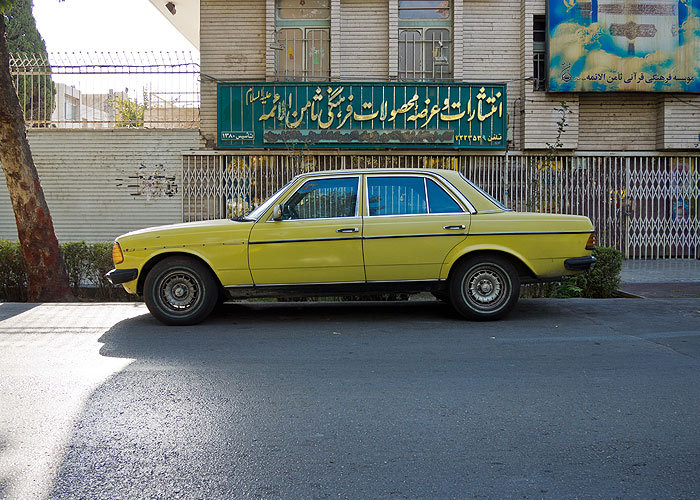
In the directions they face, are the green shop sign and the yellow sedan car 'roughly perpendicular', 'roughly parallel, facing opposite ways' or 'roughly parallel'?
roughly perpendicular

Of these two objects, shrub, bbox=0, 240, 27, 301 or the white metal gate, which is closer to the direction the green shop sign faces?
the shrub

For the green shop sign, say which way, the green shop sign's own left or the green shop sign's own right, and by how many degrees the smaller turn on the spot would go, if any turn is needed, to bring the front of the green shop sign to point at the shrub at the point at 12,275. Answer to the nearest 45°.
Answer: approximately 45° to the green shop sign's own right

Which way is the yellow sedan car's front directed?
to the viewer's left

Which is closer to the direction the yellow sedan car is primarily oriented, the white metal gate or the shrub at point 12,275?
the shrub

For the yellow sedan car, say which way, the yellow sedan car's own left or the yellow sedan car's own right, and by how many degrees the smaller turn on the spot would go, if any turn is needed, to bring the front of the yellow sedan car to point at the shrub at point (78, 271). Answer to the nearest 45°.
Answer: approximately 45° to the yellow sedan car's own right

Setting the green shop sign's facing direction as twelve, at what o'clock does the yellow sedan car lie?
The yellow sedan car is roughly at 12 o'clock from the green shop sign.

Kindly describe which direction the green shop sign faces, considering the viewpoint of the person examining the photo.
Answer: facing the viewer

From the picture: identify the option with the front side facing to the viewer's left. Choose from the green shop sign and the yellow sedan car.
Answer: the yellow sedan car

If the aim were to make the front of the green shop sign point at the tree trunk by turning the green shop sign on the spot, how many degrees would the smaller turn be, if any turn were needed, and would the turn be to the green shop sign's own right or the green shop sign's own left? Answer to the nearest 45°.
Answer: approximately 45° to the green shop sign's own right

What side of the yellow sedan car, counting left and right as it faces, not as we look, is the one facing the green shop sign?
right

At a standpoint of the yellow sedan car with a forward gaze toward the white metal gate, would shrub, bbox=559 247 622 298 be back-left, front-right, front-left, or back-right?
front-right

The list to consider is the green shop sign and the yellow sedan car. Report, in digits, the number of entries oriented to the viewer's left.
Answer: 1
